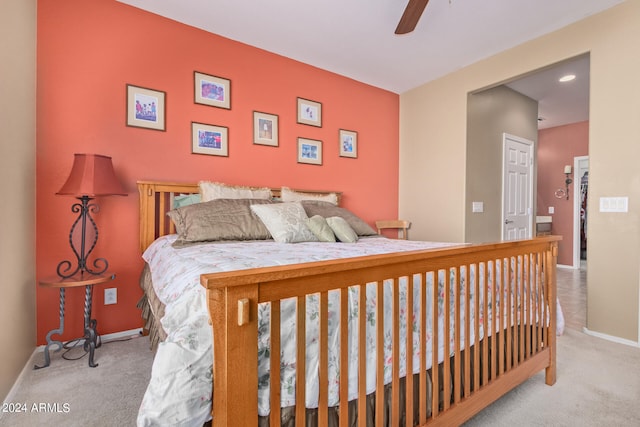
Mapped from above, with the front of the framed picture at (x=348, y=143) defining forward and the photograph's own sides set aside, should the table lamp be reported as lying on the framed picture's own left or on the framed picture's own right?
on the framed picture's own right

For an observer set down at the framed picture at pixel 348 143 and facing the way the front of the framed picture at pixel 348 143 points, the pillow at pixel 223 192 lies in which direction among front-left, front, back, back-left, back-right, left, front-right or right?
right

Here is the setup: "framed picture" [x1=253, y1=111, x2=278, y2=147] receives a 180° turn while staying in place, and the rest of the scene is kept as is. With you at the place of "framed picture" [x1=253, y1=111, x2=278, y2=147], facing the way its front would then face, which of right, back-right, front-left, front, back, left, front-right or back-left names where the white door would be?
back-right

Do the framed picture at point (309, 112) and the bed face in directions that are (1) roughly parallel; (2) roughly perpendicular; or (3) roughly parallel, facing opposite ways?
roughly parallel

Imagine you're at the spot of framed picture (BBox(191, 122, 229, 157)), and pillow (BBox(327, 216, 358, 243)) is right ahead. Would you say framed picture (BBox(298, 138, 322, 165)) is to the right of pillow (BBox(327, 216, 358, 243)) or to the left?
left

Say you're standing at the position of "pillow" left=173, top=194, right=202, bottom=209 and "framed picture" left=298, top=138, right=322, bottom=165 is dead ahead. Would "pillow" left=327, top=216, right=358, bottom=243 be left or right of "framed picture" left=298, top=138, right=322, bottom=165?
right

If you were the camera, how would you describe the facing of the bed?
facing the viewer and to the right of the viewer

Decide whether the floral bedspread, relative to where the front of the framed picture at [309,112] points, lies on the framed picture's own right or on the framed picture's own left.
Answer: on the framed picture's own right

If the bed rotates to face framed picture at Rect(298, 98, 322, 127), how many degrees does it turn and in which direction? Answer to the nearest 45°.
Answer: approximately 135° to its left

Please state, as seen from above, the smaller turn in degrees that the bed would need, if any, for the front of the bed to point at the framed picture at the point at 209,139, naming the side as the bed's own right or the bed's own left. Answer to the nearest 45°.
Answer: approximately 180°

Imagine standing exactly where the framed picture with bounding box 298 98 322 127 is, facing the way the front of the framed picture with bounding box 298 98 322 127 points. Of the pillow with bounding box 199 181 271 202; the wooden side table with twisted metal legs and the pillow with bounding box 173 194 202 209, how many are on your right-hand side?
3

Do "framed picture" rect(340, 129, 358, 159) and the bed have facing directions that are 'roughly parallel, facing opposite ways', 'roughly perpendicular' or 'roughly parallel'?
roughly parallel

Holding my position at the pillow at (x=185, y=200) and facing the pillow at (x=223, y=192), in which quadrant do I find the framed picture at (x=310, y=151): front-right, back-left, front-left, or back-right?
front-left
